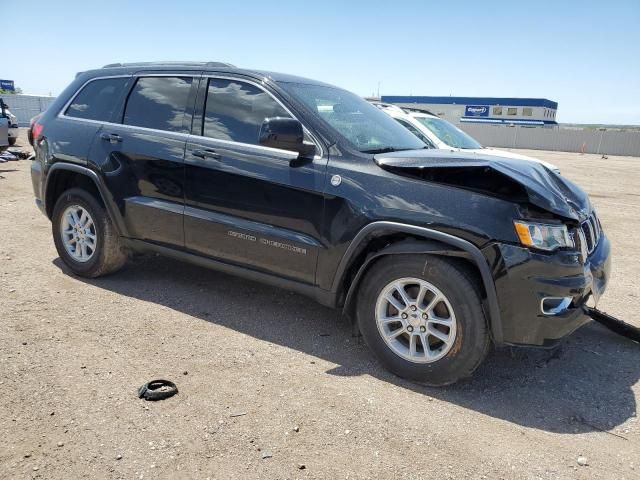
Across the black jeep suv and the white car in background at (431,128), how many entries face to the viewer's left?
0

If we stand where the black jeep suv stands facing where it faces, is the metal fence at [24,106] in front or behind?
behind

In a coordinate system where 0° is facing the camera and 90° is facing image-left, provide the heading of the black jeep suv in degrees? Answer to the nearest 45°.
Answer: approximately 315°

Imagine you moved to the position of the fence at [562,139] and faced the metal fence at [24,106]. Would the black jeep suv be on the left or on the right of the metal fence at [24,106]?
left

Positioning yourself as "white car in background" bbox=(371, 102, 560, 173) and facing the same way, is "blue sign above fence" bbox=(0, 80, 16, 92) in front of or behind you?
behind

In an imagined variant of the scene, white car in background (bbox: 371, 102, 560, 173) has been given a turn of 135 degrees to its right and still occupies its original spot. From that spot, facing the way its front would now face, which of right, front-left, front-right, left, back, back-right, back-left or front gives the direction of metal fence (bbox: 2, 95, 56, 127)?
front-right
